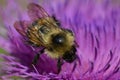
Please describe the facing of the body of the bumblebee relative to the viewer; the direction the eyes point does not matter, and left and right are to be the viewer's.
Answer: facing the viewer and to the right of the viewer
